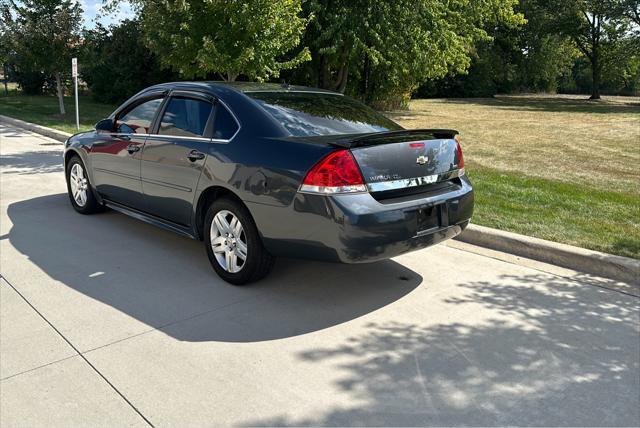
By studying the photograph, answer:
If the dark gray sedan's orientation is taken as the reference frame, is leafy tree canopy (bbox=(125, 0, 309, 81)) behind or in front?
in front

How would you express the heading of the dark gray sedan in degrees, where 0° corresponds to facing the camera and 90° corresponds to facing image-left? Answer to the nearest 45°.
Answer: approximately 135°

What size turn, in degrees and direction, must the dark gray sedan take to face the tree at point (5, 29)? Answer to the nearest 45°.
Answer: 0° — it already faces it

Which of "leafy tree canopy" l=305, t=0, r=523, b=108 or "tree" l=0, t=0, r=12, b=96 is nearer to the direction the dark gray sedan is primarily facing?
the tree

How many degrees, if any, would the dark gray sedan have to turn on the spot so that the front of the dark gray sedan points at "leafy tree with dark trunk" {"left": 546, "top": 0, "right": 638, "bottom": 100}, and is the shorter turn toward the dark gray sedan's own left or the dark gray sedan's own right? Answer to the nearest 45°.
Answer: approximately 90° to the dark gray sedan's own right

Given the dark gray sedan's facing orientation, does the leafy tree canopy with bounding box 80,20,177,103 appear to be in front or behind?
in front
